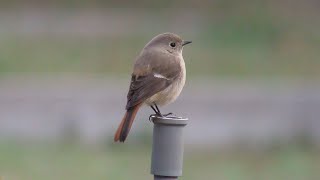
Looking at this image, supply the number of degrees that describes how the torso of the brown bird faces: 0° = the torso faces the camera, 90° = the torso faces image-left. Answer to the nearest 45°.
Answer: approximately 270°
